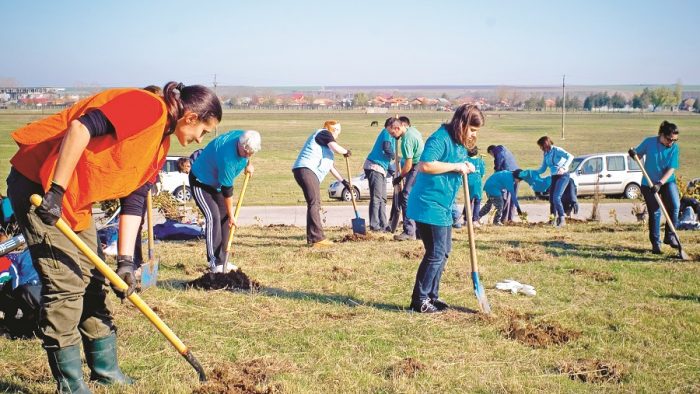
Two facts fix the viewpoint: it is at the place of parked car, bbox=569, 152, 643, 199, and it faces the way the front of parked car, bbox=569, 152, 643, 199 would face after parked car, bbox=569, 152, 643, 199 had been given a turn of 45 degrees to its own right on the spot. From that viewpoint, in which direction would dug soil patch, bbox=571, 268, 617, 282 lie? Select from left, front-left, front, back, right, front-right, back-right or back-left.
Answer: back-left

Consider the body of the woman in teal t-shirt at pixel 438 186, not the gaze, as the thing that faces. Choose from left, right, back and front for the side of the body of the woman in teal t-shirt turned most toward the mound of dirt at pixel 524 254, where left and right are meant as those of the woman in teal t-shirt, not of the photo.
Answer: left

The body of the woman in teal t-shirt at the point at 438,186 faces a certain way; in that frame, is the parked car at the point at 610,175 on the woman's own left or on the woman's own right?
on the woman's own left

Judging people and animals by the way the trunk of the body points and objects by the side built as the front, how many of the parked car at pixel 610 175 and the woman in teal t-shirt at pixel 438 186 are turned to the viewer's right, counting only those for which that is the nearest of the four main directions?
1

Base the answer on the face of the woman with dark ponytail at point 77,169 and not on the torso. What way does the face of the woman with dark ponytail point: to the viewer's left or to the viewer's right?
to the viewer's right

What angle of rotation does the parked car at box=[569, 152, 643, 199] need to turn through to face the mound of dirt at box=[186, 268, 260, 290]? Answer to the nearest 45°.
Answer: approximately 90° to its left

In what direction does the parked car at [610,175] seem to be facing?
to the viewer's left
